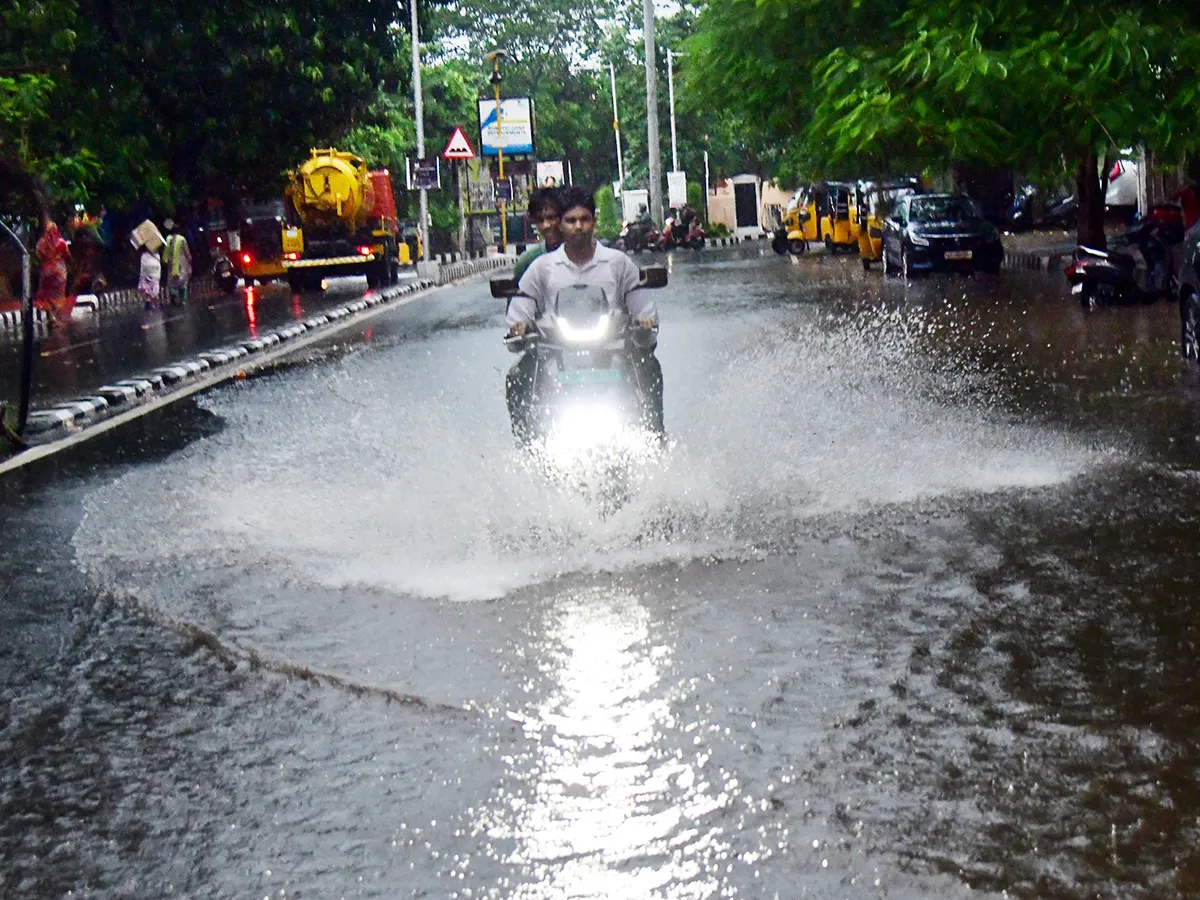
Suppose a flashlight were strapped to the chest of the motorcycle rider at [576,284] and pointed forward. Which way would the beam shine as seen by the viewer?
toward the camera

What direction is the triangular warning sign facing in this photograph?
toward the camera

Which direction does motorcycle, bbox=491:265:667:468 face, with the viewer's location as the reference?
facing the viewer

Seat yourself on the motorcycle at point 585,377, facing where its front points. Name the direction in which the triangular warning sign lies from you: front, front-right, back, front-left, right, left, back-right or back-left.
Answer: back

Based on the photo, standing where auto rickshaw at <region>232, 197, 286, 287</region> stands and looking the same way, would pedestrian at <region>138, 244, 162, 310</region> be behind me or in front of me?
behind

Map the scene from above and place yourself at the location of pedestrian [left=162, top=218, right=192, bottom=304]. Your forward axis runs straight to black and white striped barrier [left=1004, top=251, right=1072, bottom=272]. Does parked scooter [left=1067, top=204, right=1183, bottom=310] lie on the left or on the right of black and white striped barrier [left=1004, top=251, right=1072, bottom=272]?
right

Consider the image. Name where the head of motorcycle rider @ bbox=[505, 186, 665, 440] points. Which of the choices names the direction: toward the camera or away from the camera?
toward the camera

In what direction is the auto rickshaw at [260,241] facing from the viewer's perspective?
away from the camera
